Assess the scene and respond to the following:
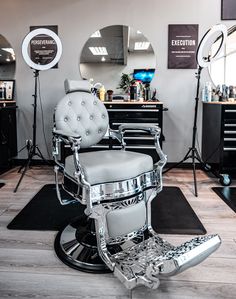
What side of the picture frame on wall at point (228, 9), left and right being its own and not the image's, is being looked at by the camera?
front

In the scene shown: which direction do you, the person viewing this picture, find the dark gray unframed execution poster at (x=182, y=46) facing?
facing the viewer

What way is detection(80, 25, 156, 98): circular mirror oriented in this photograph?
toward the camera

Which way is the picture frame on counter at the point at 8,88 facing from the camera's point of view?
toward the camera

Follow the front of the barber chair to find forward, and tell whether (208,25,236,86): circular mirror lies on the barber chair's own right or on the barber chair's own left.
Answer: on the barber chair's own left

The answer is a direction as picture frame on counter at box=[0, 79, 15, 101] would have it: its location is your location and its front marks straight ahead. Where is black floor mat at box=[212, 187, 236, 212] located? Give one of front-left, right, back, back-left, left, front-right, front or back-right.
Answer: front-left

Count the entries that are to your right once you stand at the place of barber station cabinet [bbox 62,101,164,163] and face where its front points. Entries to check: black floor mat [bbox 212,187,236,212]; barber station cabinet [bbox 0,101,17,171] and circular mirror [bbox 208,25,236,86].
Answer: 1

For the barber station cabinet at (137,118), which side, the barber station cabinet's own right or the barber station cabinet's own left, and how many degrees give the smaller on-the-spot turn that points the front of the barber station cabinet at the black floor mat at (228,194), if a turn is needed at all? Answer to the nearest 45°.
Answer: approximately 45° to the barber station cabinet's own left
